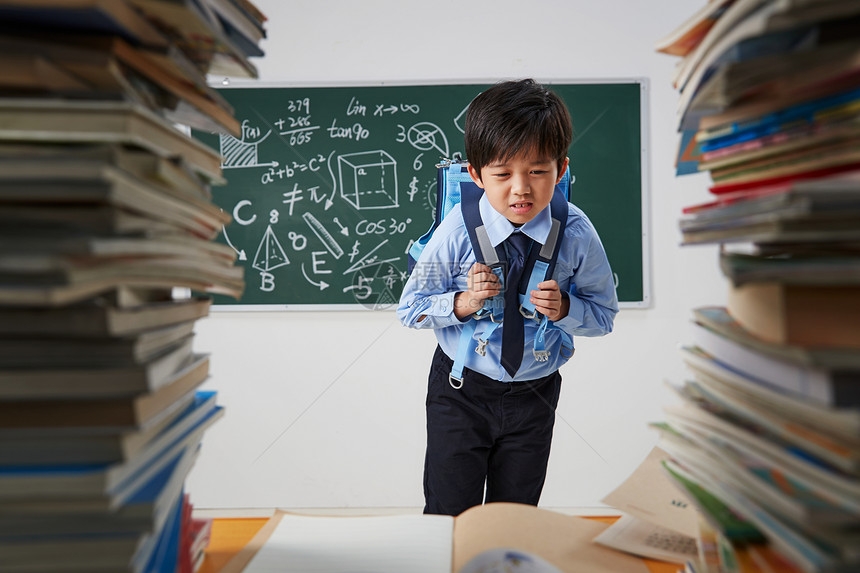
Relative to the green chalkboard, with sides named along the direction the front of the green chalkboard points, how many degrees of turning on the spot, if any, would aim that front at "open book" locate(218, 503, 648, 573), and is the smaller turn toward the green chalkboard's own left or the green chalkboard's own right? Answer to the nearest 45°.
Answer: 0° — it already faces it

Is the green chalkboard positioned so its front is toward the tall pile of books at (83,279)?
yes

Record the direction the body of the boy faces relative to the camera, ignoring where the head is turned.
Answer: toward the camera

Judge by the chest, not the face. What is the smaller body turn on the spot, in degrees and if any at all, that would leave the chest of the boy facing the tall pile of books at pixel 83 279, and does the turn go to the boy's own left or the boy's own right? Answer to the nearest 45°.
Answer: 0° — they already face it

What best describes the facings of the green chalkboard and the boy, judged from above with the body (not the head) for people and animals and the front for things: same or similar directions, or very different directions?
same or similar directions

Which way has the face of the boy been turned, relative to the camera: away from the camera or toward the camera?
toward the camera

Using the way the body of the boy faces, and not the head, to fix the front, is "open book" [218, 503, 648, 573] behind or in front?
in front

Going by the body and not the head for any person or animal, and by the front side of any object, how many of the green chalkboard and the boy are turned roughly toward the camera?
2

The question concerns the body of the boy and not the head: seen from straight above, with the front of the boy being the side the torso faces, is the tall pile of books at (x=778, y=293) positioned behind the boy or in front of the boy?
in front

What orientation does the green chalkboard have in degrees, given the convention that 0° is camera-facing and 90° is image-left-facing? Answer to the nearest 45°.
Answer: approximately 0°

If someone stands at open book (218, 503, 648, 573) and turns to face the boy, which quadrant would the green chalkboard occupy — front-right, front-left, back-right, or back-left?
front-left
